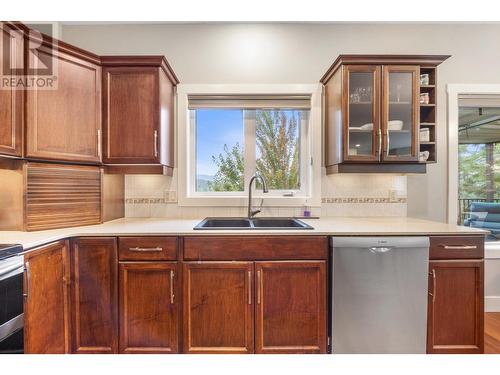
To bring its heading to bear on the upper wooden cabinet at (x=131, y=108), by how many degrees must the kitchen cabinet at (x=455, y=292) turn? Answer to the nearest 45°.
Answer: approximately 45° to its right

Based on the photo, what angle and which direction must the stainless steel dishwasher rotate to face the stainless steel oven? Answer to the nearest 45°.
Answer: approximately 45° to its right

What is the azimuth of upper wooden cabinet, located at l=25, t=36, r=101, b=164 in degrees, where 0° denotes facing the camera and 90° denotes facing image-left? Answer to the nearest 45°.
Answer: approximately 315°

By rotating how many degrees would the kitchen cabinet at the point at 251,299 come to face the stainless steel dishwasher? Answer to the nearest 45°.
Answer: approximately 90° to its left

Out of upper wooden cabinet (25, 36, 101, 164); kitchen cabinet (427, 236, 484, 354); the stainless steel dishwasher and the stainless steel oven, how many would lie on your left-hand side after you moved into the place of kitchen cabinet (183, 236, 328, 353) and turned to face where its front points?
2
